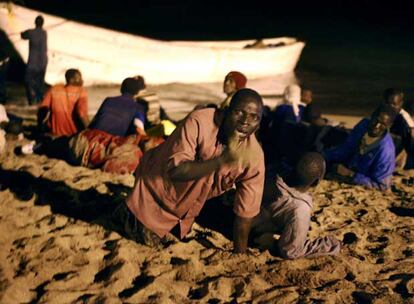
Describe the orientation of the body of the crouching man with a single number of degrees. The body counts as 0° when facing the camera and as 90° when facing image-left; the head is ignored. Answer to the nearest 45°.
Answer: approximately 315°

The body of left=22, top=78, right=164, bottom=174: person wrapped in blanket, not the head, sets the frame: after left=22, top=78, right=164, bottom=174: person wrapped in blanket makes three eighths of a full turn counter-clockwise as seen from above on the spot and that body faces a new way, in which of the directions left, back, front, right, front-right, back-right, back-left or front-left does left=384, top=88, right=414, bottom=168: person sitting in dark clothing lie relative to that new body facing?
back

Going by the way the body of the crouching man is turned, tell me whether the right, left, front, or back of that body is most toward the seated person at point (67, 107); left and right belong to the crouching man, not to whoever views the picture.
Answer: back

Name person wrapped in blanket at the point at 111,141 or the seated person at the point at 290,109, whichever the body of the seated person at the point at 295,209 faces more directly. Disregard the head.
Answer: the seated person

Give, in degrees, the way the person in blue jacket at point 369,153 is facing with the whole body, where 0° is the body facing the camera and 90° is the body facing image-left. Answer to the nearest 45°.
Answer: approximately 45°
